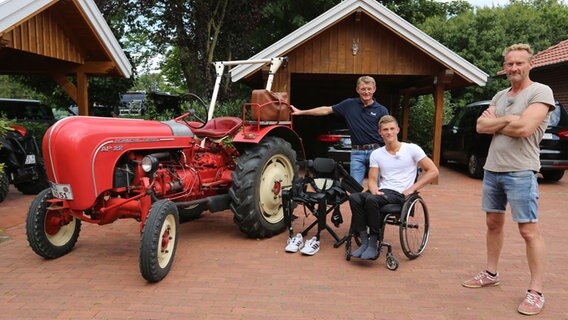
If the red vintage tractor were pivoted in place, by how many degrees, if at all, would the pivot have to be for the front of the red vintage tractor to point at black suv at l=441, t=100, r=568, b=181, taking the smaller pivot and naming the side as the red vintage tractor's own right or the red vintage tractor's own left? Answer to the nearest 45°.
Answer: approximately 180°

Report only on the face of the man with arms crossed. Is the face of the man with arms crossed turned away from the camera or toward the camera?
toward the camera

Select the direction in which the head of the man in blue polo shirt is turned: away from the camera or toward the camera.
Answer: toward the camera

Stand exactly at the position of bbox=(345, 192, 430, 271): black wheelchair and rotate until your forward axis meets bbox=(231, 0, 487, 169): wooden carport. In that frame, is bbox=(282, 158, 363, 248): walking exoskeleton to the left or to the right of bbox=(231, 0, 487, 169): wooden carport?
left

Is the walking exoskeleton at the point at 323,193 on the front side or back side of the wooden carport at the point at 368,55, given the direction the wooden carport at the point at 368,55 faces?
on the front side

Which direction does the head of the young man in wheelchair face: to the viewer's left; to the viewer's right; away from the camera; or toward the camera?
toward the camera

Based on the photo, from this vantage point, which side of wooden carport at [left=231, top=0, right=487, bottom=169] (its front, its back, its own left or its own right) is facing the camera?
front

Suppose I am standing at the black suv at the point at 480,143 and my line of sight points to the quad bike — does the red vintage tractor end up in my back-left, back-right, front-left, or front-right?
front-left

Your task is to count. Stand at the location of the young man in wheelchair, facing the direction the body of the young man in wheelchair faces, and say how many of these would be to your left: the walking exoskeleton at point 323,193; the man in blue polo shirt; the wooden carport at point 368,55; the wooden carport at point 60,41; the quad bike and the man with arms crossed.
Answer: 1

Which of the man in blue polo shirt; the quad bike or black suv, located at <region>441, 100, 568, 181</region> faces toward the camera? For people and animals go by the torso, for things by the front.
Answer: the man in blue polo shirt

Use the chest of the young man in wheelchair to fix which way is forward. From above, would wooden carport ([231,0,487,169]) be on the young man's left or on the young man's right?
on the young man's right

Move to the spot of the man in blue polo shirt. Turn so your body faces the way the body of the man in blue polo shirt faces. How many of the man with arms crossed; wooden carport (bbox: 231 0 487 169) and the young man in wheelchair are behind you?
1

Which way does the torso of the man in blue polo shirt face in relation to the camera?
toward the camera
